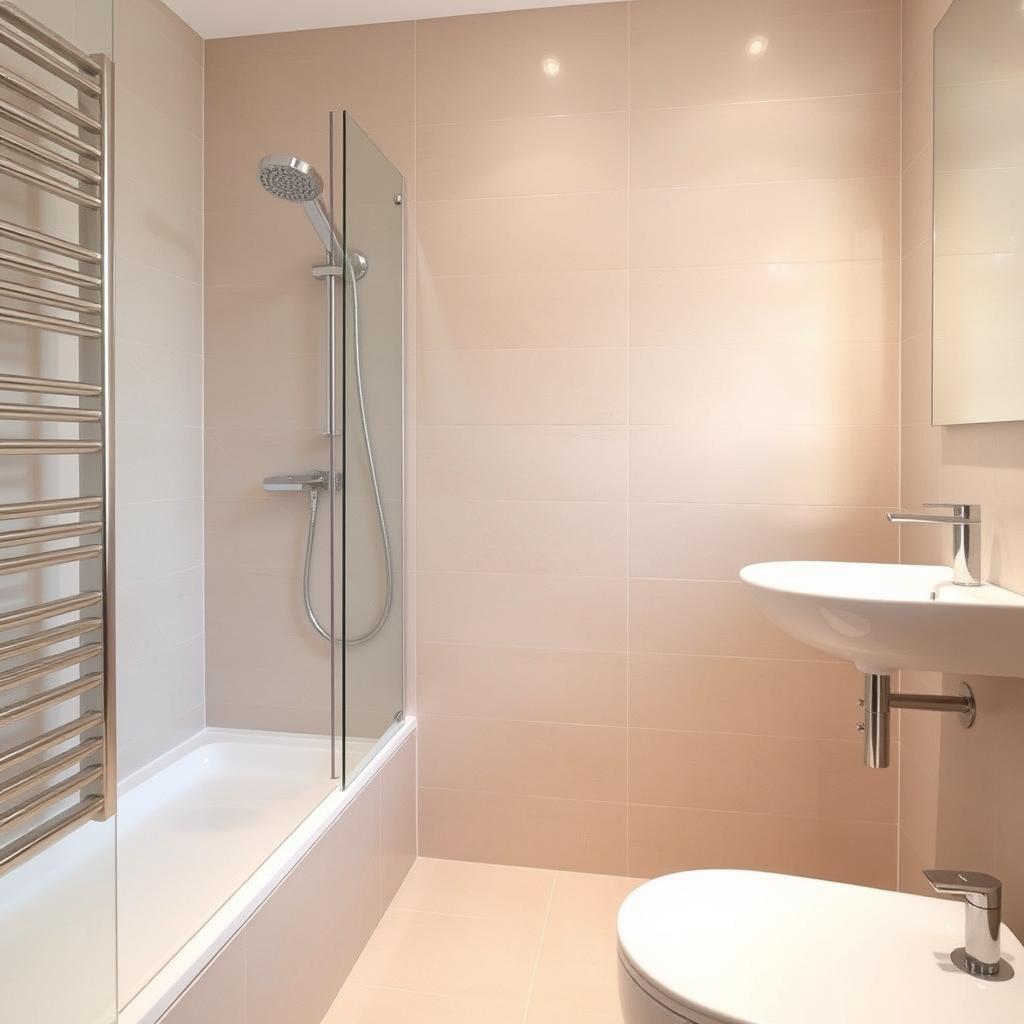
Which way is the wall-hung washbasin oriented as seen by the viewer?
to the viewer's left

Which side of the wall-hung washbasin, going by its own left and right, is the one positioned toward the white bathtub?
front

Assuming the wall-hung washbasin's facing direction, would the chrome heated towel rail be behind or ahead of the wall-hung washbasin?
ahead

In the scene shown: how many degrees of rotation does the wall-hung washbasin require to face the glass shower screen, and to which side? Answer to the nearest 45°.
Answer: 0° — it already faces it

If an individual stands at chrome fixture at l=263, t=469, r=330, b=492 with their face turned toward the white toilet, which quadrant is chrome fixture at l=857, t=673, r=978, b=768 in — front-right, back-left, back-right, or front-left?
front-left

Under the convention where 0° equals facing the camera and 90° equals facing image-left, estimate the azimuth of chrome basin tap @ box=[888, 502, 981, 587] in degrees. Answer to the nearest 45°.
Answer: approximately 90°

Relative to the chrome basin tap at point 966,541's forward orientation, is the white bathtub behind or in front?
in front

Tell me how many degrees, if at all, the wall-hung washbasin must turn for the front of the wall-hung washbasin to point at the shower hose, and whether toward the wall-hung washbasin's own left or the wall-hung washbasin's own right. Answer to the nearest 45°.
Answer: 0° — it already faces it
